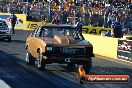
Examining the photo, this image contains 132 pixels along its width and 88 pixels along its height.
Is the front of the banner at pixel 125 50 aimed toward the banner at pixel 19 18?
no

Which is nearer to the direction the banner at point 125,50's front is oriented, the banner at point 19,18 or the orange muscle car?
the orange muscle car

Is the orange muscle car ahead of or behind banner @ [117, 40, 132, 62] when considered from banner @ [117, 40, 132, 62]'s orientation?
ahead
